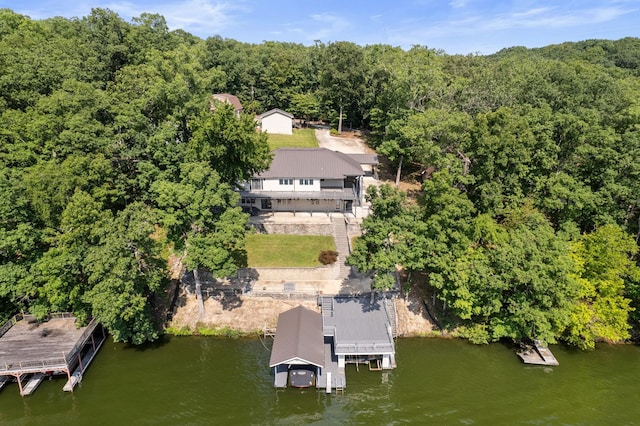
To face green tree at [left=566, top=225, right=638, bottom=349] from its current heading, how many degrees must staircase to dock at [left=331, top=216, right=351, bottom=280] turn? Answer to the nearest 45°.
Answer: approximately 45° to its left

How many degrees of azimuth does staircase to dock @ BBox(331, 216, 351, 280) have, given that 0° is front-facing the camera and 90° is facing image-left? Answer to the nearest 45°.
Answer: approximately 0°

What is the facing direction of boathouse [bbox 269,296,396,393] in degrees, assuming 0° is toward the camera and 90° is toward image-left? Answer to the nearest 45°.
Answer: approximately 0°

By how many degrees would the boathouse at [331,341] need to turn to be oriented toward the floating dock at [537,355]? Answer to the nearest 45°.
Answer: approximately 90° to its left

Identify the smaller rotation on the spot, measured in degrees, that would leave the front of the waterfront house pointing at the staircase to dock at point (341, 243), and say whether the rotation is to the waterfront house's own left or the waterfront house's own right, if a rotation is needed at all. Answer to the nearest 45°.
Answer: approximately 45° to the waterfront house's own left

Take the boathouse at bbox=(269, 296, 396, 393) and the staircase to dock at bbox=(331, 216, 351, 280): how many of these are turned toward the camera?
2

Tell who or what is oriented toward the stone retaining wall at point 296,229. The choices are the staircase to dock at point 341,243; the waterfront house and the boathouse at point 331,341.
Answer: the waterfront house

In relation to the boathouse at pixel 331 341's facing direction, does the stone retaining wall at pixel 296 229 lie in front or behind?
behind

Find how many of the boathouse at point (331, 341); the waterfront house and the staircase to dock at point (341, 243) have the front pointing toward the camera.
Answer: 3

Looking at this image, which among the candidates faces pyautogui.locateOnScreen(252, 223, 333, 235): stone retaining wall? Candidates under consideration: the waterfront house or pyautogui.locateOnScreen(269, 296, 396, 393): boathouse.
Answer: the waterfront house
